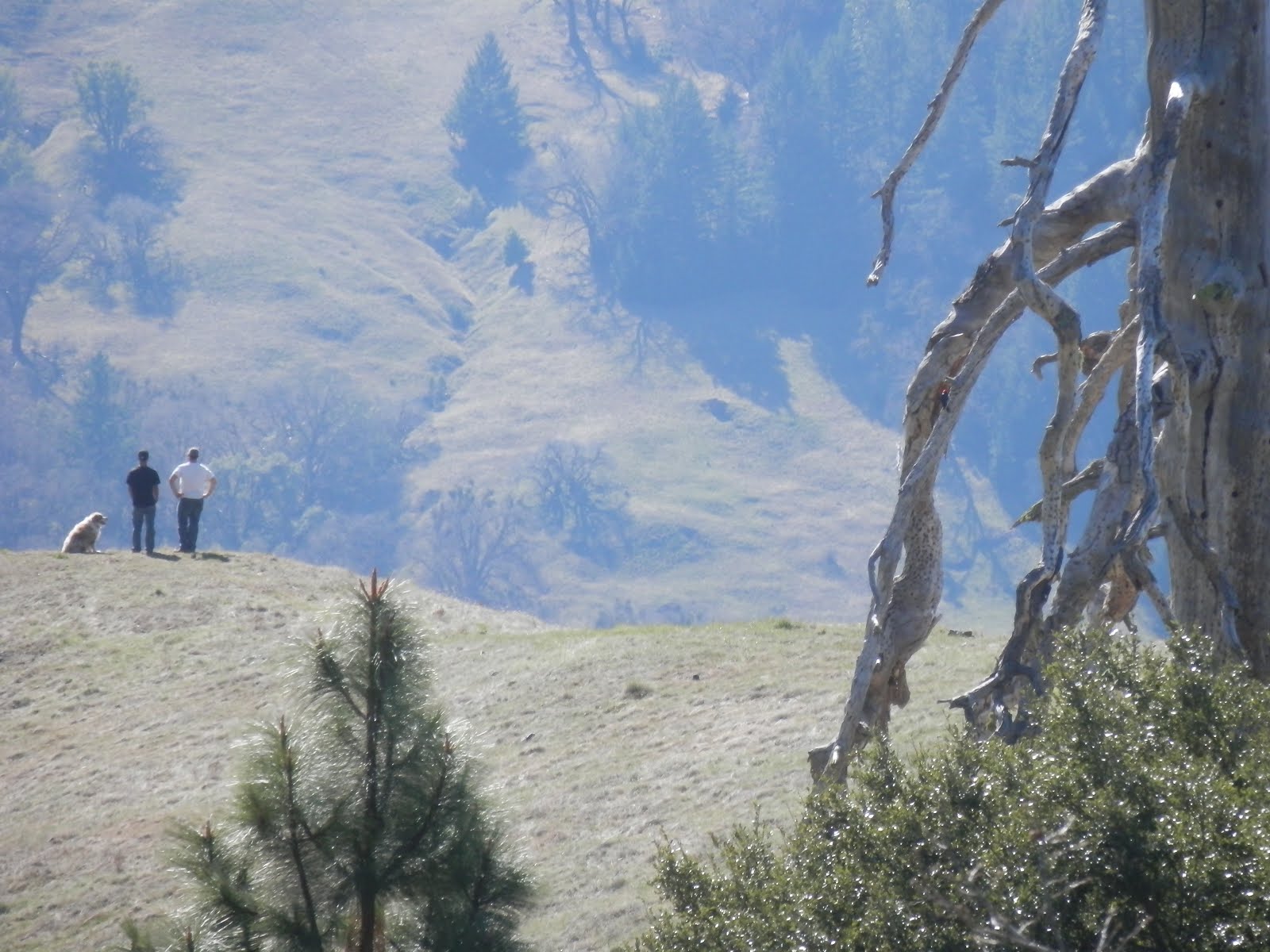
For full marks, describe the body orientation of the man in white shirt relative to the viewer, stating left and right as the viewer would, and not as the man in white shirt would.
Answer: facing away from the viewer

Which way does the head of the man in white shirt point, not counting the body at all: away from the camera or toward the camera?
away from the camera

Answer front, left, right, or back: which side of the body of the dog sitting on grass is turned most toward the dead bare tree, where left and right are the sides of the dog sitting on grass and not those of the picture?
right

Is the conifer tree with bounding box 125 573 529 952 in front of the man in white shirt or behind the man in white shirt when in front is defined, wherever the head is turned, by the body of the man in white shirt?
behind

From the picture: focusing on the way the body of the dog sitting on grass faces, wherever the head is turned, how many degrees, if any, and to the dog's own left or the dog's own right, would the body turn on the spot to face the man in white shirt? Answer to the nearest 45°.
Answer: approximately 45° to the dog's own right

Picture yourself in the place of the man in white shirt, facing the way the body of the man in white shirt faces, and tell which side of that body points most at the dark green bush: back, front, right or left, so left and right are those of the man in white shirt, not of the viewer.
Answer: back

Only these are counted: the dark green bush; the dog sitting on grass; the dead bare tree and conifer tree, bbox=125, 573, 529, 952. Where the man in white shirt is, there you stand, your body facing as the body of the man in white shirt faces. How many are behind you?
3

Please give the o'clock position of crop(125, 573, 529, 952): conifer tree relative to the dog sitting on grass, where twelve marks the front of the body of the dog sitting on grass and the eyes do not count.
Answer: The conifer tree is roughly at 3 o'clock from the dog sitting on grass.

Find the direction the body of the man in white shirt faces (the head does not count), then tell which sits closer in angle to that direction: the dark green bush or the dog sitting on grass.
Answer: the dog sitting on grass

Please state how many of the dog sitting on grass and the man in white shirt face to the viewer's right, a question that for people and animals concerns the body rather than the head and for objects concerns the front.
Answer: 1

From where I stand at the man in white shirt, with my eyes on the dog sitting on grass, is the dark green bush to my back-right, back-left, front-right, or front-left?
back-left
